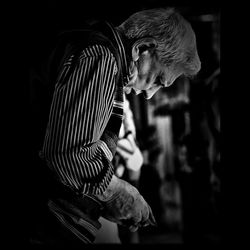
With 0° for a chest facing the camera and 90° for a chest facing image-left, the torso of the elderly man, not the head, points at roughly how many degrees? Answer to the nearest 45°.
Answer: approximately 270°

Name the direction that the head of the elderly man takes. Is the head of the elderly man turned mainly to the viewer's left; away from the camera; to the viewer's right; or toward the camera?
to the viewer's right
